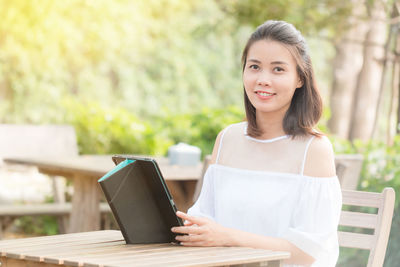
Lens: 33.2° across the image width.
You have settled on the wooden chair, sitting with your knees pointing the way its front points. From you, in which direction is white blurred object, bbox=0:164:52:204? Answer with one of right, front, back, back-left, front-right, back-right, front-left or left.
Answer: right

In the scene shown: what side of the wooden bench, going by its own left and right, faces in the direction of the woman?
front

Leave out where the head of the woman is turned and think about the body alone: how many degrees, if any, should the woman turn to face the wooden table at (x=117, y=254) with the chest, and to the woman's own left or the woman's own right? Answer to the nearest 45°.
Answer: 0° — they already face it

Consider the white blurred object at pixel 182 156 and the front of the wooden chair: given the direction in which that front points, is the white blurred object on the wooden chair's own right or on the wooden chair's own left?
on the wooden chair's own right

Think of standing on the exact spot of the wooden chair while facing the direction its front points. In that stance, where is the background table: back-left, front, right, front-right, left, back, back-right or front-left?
right

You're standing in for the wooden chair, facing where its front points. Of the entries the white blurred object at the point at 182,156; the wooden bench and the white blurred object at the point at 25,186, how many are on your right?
3

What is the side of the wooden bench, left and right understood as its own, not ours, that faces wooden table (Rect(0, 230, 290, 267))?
front

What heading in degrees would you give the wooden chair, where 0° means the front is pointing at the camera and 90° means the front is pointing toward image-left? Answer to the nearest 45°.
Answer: approximately 45°

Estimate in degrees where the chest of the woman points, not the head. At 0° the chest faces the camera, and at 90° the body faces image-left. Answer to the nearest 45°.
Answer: approximately 45°
